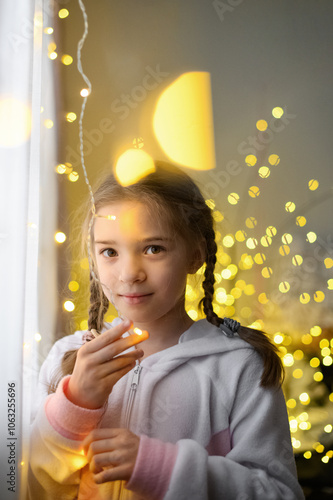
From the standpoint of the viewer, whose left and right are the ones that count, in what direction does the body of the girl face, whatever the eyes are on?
facing the viewer and to the left of the viewer
